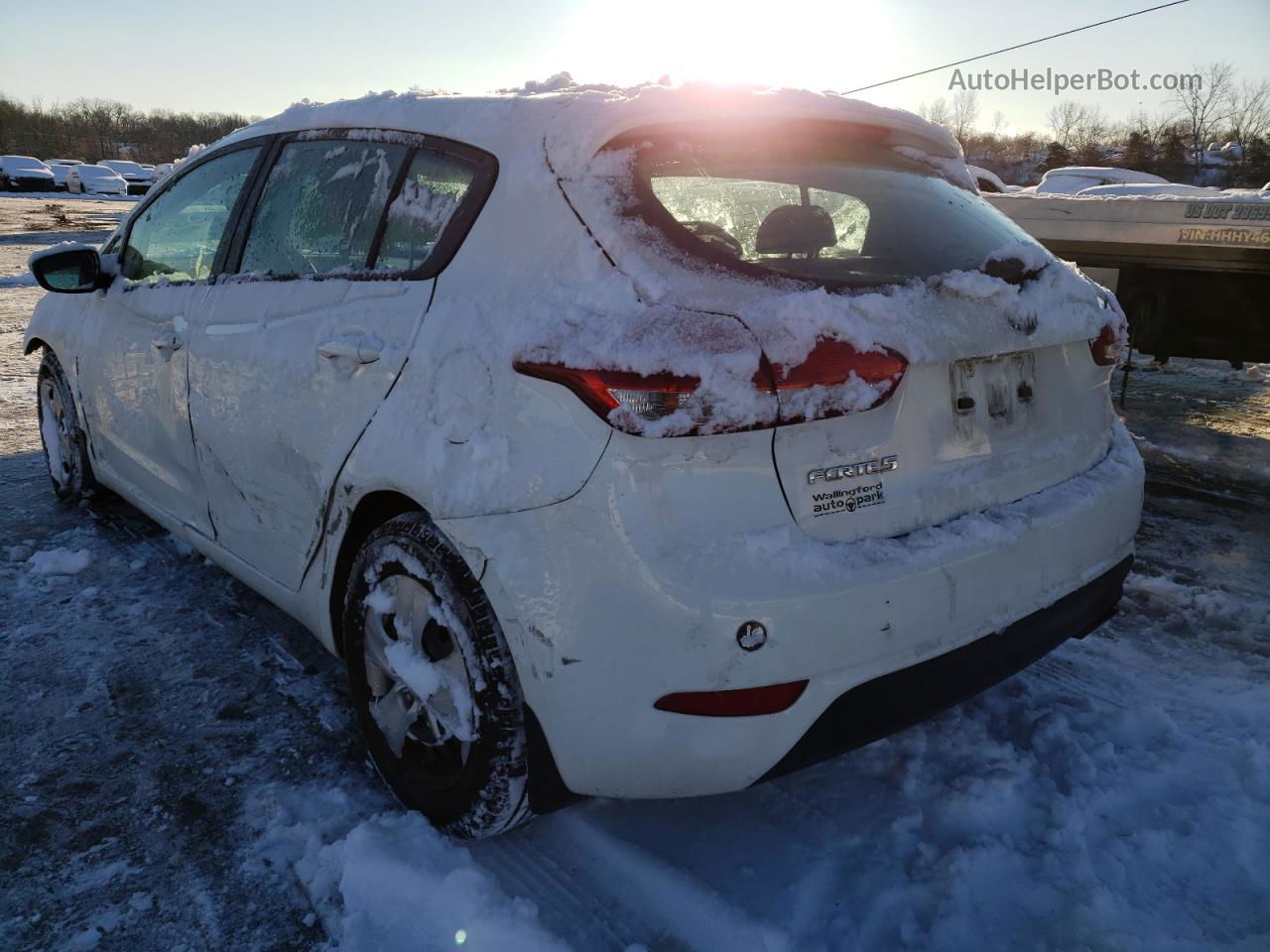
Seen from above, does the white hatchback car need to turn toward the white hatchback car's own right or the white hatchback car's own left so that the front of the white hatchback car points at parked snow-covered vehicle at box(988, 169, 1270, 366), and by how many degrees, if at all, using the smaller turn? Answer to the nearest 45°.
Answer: approximately 90° to the white hatchback car's own right

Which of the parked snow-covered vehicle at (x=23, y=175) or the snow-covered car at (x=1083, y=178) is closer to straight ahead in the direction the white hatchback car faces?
the parked snow-covered vehicle

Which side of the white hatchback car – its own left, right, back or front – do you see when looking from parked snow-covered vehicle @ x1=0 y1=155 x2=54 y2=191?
front

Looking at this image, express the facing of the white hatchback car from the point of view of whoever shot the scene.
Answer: facing away from the viewer and to the left of the viewer

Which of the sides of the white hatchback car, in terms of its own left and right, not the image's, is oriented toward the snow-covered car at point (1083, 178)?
right
